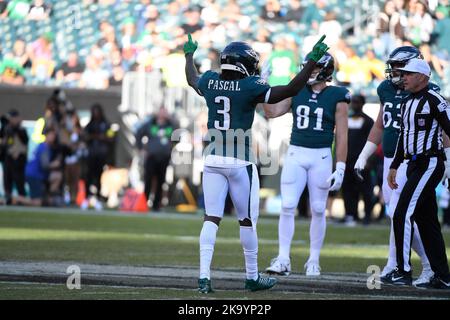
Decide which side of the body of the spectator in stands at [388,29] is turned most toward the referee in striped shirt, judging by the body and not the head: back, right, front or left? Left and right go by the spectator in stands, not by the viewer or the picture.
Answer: front

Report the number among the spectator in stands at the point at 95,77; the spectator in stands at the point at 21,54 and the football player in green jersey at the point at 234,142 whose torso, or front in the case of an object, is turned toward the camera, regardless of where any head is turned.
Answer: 2

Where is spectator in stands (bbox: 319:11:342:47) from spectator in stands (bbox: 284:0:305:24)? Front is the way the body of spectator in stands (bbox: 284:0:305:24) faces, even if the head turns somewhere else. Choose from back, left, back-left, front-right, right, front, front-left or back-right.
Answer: front-left

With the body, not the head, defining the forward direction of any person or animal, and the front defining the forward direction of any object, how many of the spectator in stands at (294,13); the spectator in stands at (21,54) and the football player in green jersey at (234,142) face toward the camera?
2

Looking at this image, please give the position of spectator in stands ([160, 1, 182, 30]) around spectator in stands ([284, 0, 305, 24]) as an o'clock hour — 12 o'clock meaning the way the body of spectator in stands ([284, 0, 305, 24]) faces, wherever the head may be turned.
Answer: spectator in stands ([160, 1, 182, 30]) is roughly at 3 o'clock from spectator in stands ([284, 0, 305, 24]).

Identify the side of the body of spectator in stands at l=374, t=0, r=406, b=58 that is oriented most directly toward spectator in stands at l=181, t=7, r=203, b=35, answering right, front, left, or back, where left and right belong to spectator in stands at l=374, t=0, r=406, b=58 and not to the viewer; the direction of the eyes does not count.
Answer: right

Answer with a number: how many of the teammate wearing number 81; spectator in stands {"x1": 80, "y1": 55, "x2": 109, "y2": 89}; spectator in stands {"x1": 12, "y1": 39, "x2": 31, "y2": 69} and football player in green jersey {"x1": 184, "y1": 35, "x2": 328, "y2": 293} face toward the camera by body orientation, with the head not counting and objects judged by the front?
3

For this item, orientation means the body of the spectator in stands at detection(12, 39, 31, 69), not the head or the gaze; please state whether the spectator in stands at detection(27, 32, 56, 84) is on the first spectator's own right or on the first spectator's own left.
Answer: on the first spectator's own left

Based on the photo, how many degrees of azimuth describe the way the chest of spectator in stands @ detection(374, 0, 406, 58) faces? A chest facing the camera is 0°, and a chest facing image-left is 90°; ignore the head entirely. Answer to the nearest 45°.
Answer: approximately 0°

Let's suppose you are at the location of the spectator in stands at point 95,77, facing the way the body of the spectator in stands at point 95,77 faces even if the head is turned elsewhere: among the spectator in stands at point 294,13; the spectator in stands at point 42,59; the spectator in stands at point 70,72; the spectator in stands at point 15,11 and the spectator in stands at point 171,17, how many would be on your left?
2

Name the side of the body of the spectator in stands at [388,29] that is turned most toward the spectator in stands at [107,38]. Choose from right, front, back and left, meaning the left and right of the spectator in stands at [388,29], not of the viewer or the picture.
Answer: right
